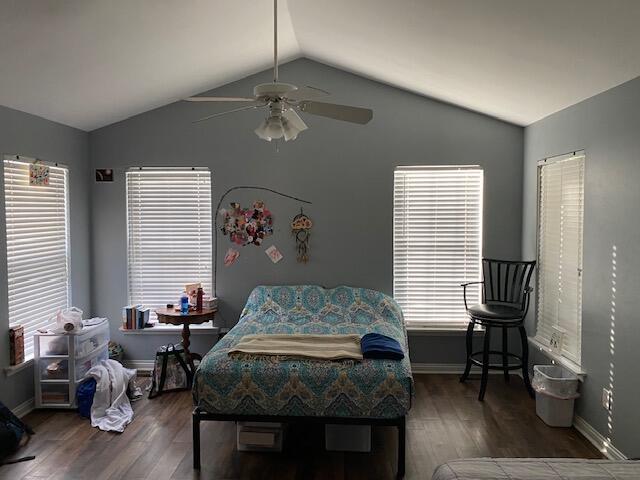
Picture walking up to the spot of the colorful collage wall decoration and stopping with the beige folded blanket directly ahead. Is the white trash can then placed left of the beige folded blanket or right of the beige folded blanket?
left

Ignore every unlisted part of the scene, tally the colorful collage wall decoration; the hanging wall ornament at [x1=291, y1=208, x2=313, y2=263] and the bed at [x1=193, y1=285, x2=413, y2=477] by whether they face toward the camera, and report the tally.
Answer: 3

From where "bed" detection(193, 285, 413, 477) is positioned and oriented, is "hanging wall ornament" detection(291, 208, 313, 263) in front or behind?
behind

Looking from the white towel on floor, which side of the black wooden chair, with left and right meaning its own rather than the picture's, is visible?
front

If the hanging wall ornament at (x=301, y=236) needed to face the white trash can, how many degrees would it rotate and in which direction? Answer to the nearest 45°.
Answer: approximately 45° to its left

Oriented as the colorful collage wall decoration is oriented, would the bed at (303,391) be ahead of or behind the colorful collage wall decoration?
ahead

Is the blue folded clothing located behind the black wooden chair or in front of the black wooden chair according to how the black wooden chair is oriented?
in front

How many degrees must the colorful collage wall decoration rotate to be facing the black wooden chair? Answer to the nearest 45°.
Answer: approximately 90° to its left

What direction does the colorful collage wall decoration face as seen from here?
toward the camera

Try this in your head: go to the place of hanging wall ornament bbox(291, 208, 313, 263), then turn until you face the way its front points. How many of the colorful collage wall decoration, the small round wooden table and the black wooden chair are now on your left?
1

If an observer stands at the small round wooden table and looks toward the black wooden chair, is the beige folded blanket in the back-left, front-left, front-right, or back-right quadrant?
front-right

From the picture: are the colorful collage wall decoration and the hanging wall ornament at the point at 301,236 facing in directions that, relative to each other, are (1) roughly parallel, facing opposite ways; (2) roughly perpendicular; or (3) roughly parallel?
roughly parallel

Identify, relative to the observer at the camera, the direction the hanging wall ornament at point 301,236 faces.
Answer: facing the viewer
